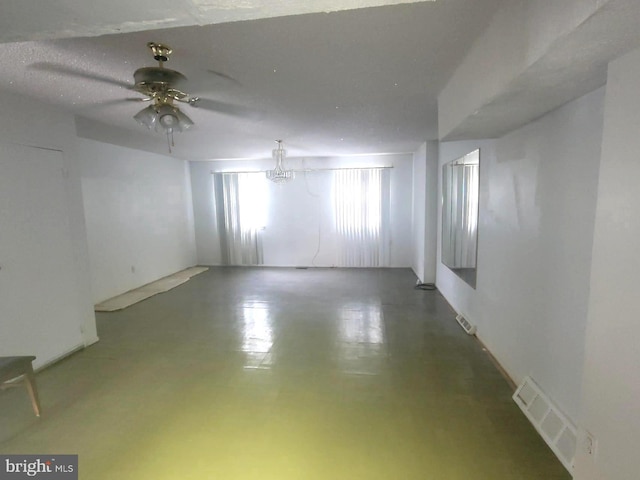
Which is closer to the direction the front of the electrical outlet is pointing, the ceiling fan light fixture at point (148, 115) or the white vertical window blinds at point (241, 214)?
the ceiling fan light fixture

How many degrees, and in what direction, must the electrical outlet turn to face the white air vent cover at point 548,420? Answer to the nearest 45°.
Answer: approximately 135° to its right

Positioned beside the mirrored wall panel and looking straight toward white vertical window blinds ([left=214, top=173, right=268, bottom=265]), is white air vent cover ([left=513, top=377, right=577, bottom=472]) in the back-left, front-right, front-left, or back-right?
back-left

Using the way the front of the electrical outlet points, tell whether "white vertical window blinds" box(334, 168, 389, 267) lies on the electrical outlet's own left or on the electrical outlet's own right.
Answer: on the electrical outlet's own right

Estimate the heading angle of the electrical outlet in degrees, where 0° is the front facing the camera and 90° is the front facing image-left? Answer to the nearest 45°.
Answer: approximately 45°

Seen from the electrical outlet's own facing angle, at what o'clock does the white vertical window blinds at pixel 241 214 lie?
The white vertical window blinds is roughly at 2 o'clock from the electrical outlet.

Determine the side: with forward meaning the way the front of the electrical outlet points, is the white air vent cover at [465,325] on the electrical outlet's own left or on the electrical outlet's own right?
on the electrical outlet's own right

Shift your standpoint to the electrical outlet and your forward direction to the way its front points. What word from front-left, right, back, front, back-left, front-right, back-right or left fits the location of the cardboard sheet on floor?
front-right

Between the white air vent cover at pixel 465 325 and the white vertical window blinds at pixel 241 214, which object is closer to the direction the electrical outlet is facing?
the white vertical window blinds

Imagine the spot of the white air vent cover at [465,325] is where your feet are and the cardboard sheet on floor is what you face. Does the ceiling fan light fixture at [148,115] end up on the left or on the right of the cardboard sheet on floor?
left

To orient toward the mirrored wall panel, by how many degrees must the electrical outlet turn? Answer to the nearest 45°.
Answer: approximately 90° to its right

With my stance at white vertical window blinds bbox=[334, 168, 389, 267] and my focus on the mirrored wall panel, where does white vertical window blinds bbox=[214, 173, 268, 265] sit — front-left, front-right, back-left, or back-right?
back-right
